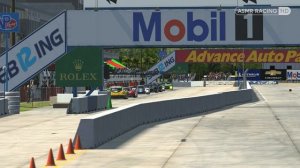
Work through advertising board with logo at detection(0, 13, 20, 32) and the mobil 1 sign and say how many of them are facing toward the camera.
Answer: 2

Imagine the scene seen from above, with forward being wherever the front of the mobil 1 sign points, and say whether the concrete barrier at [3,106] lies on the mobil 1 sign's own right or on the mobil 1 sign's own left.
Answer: on the mobil 1 sign's own right

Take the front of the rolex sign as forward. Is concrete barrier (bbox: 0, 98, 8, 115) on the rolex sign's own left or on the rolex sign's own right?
on the rolex sign's own right

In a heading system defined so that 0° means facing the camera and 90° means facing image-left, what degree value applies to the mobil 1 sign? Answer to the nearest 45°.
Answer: approximately 0°
